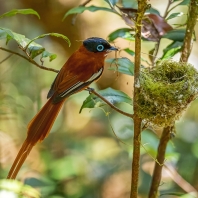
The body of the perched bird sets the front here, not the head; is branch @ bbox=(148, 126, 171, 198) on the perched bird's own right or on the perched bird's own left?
on the perched bird's own right

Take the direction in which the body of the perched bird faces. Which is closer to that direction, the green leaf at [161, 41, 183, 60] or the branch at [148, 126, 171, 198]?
the green leaf

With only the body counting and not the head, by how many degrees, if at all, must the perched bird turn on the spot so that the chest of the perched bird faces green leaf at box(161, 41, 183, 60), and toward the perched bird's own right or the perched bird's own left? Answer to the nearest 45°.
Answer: approximately 45° to the perched bird's own right

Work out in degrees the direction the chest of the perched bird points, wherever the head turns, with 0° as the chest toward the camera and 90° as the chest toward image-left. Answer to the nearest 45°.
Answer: approximately 225°

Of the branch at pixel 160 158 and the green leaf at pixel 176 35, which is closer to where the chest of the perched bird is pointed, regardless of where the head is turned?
the green leaf

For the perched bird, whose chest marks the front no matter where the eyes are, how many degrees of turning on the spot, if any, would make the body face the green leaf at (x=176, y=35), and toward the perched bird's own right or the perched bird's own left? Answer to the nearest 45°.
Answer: approximately 45° to the perched bird's own right
